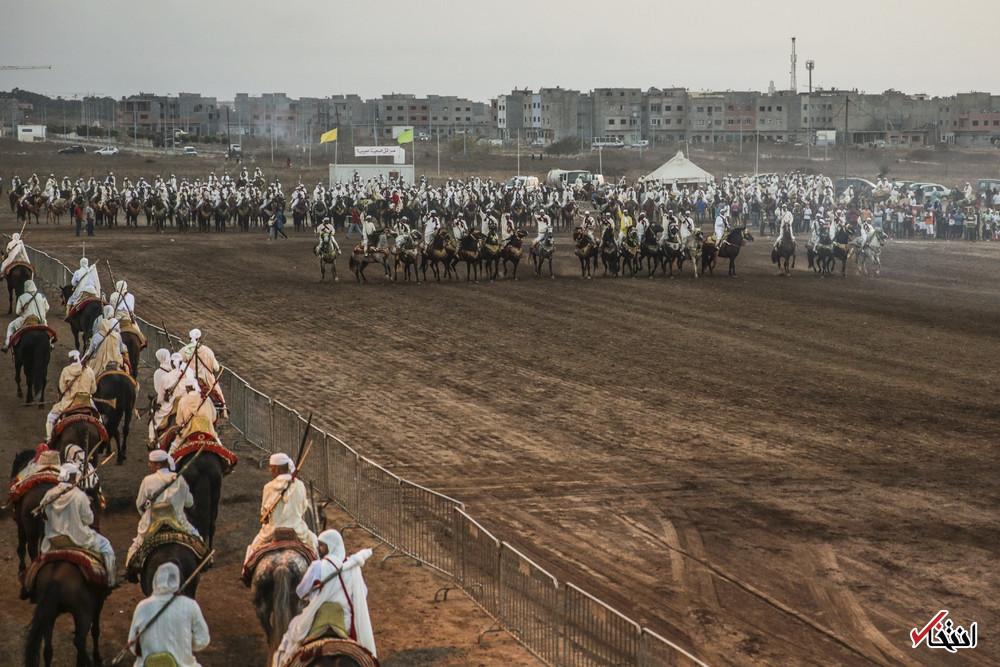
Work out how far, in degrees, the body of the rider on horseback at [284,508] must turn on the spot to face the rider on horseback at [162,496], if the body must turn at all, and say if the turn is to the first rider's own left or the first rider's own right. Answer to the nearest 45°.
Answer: approximately 45° to the first rider's own left

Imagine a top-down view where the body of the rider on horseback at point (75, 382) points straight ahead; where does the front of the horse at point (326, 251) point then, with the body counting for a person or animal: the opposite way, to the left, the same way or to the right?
the opposite way

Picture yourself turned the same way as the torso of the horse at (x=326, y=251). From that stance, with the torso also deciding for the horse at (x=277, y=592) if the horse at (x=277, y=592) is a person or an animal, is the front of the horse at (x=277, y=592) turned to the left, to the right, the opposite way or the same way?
the opposite way

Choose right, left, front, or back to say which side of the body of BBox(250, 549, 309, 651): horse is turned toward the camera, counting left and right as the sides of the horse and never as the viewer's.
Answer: back

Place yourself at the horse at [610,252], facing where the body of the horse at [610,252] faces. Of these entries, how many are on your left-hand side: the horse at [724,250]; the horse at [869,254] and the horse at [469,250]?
2

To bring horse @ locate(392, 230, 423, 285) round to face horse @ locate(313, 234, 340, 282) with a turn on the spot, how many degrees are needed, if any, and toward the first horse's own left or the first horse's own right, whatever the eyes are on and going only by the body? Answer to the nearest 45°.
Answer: approximately 135° to the first horse's own right

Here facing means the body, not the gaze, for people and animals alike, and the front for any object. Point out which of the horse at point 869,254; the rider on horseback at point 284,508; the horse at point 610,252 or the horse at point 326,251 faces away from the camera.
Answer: the rider on horseback

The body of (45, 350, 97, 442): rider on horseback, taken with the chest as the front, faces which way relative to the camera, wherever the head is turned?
away from the camera

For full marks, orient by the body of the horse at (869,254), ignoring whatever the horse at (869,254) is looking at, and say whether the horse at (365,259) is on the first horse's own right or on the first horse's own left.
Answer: on the first horse's own right

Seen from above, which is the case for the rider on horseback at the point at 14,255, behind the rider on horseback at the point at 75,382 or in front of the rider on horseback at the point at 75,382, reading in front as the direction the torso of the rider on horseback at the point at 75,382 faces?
in front

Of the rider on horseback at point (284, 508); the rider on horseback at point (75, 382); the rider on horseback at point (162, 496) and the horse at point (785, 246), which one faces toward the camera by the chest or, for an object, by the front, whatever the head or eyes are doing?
the horse

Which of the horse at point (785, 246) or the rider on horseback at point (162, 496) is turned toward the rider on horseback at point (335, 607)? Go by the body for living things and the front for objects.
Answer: the horse

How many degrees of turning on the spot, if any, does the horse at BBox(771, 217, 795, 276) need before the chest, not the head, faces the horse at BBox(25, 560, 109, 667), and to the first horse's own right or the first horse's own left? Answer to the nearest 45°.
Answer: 0° — it already faces it

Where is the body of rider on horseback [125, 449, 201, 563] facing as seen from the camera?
away from the camera

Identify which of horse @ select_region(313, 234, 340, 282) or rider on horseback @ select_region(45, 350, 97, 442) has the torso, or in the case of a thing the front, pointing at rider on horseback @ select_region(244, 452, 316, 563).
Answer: the horse

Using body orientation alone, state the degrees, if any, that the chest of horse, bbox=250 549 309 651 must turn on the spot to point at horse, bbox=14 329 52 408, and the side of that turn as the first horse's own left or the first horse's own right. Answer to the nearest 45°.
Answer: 0° — it already faces it

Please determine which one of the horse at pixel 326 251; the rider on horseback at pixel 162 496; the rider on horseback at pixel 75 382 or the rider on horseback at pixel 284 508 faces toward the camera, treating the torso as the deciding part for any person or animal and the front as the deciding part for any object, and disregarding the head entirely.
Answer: the horse

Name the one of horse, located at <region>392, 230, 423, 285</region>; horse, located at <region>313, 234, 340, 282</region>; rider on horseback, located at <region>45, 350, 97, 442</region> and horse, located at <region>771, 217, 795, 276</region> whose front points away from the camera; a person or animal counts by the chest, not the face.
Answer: the rider on horseback
